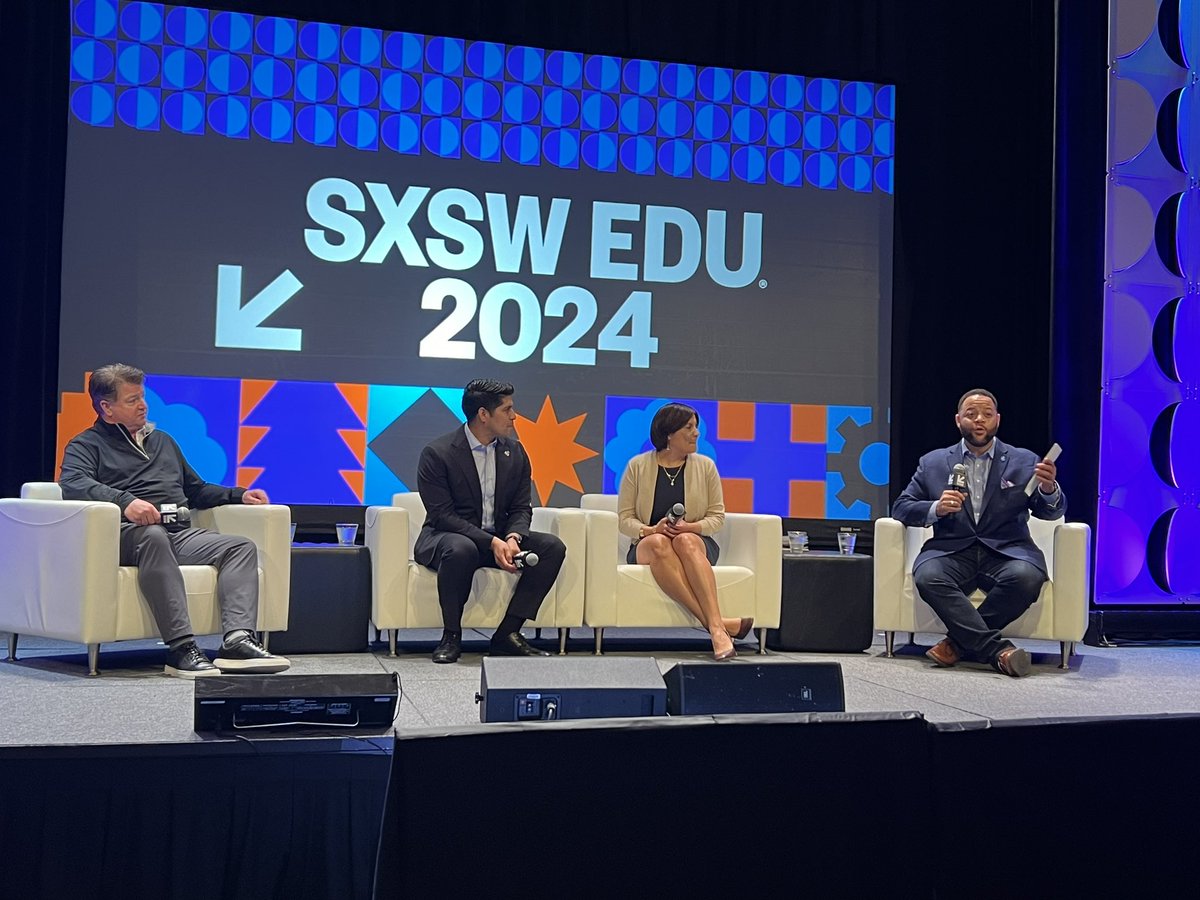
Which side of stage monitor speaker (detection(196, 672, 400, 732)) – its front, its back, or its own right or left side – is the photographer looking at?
back

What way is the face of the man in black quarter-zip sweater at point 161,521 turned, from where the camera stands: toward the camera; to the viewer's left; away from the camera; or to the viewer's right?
to the viewer's right

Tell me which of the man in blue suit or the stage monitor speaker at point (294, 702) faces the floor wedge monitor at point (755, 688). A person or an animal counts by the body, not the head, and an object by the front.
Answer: the man in blue suit

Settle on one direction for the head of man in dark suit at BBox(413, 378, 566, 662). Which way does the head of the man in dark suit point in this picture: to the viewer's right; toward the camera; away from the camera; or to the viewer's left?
to the viewer's right

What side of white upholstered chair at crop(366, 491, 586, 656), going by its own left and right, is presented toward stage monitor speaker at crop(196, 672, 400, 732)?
front

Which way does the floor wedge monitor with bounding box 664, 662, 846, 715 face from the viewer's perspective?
away from the camera

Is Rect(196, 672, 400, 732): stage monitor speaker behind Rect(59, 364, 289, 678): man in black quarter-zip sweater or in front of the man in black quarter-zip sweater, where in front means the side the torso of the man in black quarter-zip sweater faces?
in front

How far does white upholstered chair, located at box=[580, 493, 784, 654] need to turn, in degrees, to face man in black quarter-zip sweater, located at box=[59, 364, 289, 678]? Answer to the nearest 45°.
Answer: approximately 45° to its right

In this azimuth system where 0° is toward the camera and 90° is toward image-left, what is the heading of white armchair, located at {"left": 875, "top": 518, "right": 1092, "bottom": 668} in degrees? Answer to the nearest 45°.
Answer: approximately 0°
